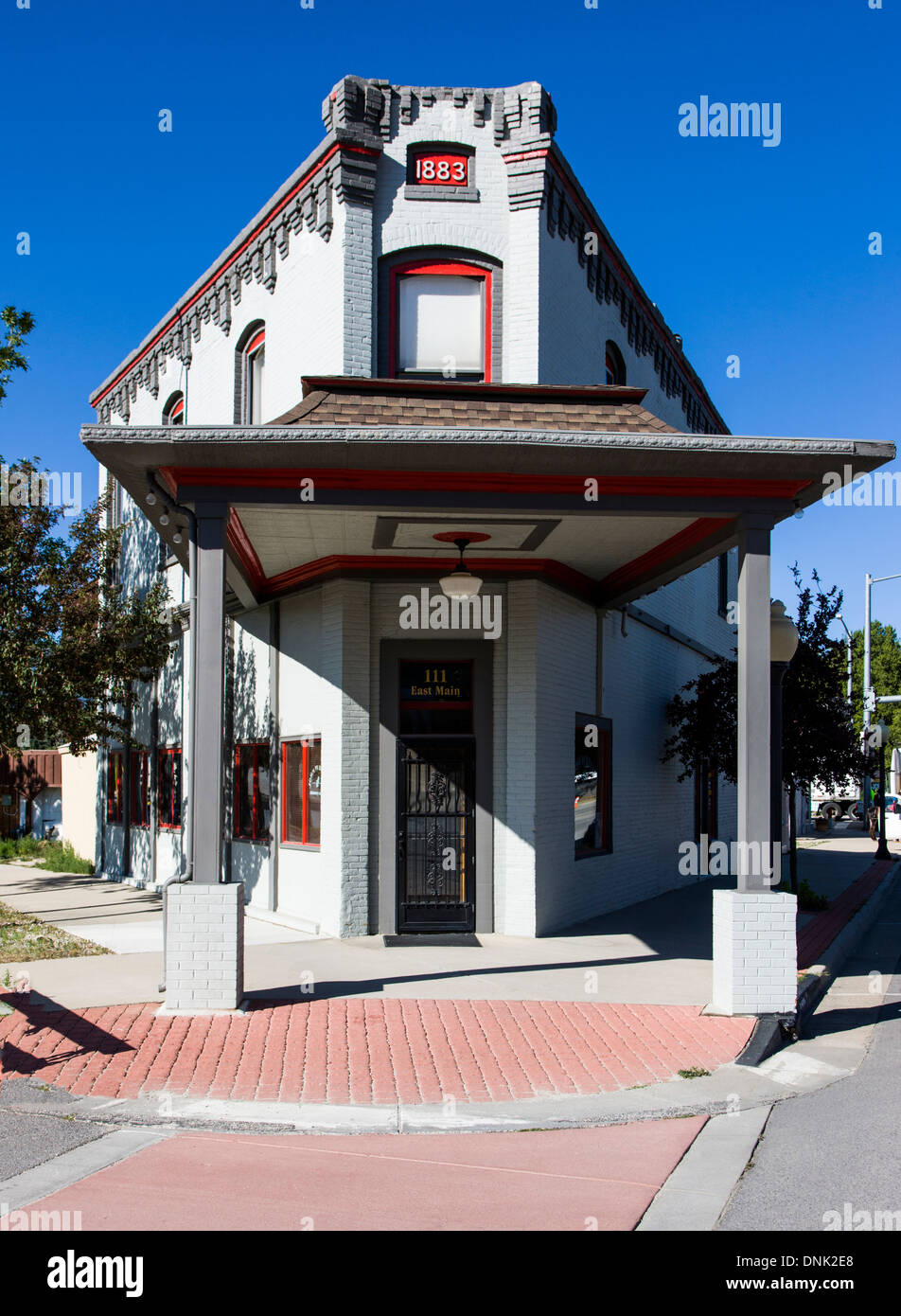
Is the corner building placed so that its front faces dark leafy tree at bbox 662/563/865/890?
no

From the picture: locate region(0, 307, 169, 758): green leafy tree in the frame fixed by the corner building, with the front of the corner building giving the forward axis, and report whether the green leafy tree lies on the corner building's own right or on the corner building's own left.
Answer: on the corner building's own right

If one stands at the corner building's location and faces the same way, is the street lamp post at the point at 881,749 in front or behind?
behind

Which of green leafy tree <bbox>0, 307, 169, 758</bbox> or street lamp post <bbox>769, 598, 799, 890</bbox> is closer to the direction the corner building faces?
the street lamp post

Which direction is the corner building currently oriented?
toward the camera

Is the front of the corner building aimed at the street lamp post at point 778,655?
no

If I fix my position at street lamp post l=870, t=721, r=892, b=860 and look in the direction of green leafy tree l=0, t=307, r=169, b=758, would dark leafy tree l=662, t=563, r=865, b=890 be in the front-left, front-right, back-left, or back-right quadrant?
front-left
